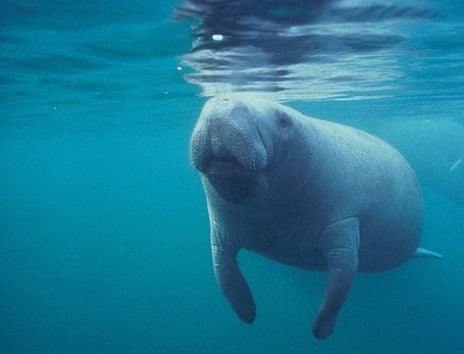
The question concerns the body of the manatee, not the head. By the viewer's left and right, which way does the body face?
facing the viewer and to the left of the viewer
